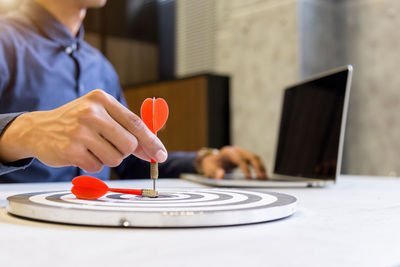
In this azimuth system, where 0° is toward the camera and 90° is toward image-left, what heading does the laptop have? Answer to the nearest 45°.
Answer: approximately 45°

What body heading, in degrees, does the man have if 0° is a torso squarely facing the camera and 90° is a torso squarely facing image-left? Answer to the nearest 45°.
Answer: approximately 315°

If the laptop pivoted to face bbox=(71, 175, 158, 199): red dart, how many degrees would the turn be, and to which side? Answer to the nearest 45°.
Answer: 0° — it already faces it

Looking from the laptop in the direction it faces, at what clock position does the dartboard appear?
The dartboard is roughly at 11 o'clock from the laptop.

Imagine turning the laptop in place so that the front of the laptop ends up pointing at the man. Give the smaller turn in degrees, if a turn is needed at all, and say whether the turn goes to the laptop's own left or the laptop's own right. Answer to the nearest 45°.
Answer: approximately 45° to the laptop's own right
